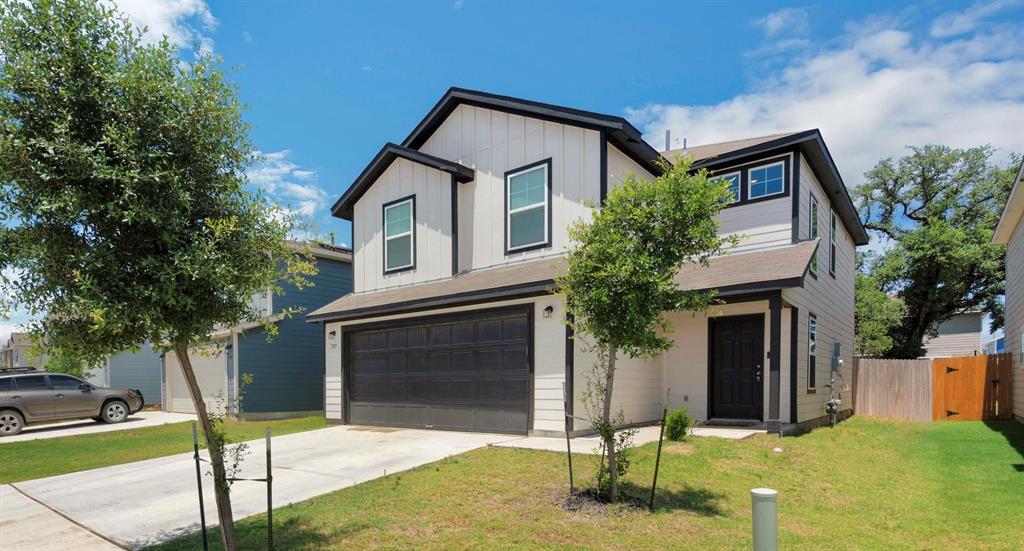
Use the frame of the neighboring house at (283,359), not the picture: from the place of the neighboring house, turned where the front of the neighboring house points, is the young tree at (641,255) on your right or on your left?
on your left

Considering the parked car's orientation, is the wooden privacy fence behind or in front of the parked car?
in front

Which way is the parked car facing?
to the viewer's right

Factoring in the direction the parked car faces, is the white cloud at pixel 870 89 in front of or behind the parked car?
in front

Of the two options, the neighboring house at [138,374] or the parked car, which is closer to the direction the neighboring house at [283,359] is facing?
the parked car

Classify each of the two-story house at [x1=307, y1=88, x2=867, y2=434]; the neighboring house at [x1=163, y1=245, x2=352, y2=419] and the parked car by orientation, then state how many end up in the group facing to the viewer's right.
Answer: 1

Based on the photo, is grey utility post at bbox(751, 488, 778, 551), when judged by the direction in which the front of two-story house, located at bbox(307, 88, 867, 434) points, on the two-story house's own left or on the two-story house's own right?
on the two-story house's own left

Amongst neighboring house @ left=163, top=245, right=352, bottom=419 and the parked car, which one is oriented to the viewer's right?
the parked car

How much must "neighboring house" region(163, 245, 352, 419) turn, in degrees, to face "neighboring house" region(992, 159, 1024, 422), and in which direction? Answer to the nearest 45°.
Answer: approximately 90° to its left

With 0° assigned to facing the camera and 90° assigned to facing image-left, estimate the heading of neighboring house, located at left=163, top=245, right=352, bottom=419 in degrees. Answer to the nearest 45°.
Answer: approximately 45°

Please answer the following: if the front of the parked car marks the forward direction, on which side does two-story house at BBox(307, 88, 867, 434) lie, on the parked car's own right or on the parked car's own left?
on the parked car's own right

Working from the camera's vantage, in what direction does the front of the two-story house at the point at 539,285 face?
facing the viewer and to the left of the viewer
